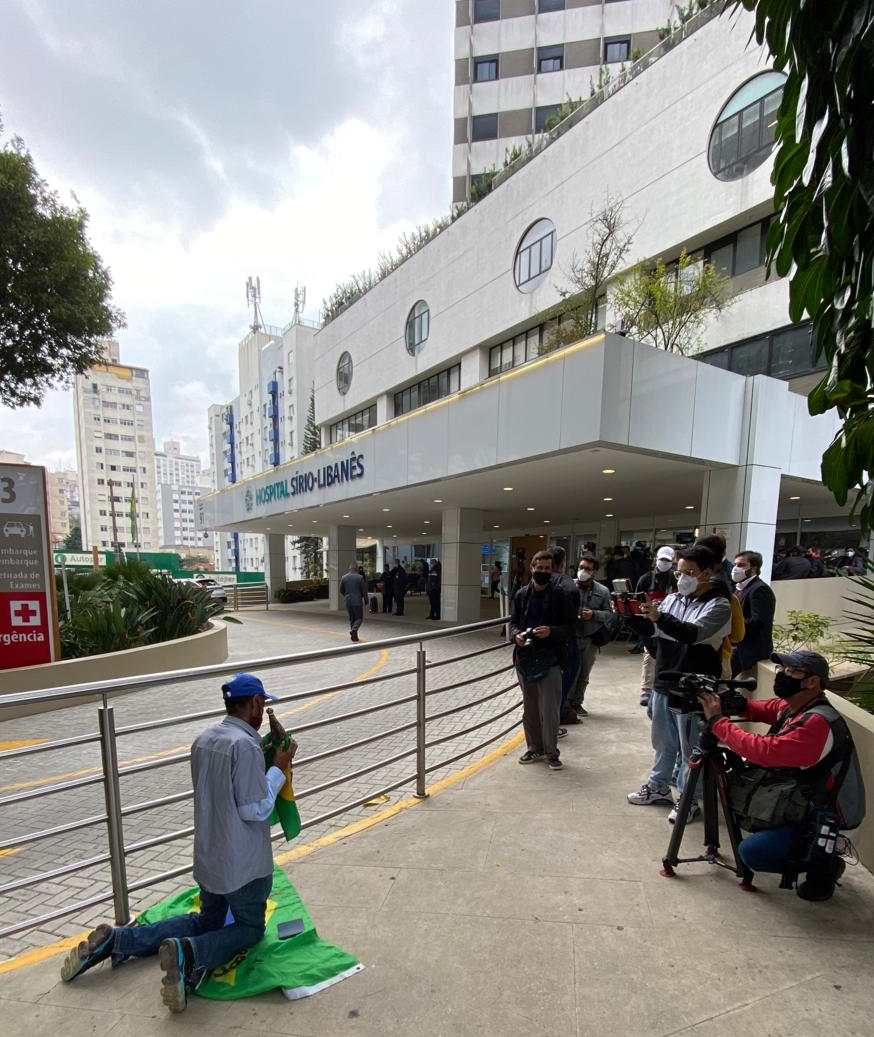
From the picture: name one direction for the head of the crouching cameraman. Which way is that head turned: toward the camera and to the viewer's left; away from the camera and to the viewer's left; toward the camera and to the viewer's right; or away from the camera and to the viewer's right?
toward the camera and to the viewer's left

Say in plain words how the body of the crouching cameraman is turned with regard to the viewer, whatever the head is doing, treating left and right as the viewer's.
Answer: facing to the left of the viewer

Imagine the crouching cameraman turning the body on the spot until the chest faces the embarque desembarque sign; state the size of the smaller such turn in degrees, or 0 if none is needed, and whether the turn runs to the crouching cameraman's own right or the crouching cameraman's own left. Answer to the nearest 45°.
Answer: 0° — they already face it

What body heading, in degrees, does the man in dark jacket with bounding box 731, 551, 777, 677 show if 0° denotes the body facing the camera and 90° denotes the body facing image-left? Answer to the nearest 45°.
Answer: approximately 90°

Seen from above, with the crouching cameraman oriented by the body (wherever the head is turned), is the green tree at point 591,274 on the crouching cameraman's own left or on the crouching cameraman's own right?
on the crouching cameraman's own right

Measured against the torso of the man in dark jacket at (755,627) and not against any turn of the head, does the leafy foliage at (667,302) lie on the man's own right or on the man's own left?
on the man's own right

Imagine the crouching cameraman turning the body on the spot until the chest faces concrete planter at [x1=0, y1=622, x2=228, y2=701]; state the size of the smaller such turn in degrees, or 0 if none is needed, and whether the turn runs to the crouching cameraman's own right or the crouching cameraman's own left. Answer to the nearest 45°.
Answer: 0° — they already face it

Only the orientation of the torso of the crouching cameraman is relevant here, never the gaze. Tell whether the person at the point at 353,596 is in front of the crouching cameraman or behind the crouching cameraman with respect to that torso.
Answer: in front
